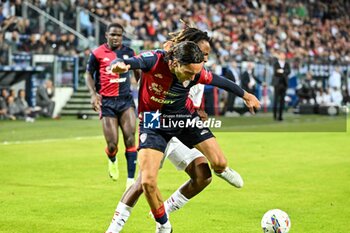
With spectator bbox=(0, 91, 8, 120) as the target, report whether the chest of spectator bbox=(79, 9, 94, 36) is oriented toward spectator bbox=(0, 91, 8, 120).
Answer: no

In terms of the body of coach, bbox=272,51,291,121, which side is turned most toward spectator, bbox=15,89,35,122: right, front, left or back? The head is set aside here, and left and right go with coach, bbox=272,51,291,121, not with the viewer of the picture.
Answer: right

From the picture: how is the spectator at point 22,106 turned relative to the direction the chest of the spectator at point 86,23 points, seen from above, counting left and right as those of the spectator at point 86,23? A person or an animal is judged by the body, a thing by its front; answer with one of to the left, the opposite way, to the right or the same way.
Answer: the same way

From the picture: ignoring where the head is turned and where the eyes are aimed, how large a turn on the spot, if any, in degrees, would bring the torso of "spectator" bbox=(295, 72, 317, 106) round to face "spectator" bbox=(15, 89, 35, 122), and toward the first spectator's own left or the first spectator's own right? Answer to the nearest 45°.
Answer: approximately 45° to the first spectator's own right

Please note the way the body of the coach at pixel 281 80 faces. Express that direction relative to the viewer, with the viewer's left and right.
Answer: facing the viewer

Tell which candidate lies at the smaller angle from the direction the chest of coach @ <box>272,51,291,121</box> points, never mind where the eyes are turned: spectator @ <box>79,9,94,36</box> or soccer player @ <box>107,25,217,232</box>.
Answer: the soccer player

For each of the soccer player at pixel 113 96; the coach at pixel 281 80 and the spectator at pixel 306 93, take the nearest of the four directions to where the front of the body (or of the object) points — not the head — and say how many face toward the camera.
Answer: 3

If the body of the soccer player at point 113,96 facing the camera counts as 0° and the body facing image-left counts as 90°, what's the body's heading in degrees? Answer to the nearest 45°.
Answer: approximately 0°

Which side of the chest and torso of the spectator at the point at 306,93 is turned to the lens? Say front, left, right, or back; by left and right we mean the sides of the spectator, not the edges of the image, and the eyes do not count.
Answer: front

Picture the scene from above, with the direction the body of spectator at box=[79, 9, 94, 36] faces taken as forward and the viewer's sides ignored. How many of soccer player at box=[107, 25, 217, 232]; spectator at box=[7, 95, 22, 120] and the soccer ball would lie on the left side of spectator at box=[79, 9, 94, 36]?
0

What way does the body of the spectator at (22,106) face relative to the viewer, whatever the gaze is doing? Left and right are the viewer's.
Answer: facing the viewer and to the right of the viewer

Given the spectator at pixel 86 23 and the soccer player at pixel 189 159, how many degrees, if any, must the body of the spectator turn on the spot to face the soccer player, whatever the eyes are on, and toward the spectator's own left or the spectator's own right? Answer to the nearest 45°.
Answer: approximately 45° to the spectator's own right

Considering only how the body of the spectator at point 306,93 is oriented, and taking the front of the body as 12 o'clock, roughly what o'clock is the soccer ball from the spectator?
The soccer ball is roughly at 12 o'clock from the spectator.

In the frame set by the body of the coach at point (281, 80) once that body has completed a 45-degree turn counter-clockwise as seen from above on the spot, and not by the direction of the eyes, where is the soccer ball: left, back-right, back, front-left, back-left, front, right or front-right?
front-right

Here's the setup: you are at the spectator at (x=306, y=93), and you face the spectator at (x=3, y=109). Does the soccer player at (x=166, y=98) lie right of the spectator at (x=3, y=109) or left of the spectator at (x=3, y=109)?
left

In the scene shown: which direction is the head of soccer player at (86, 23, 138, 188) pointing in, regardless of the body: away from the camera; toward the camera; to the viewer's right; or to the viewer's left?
toward the camera
